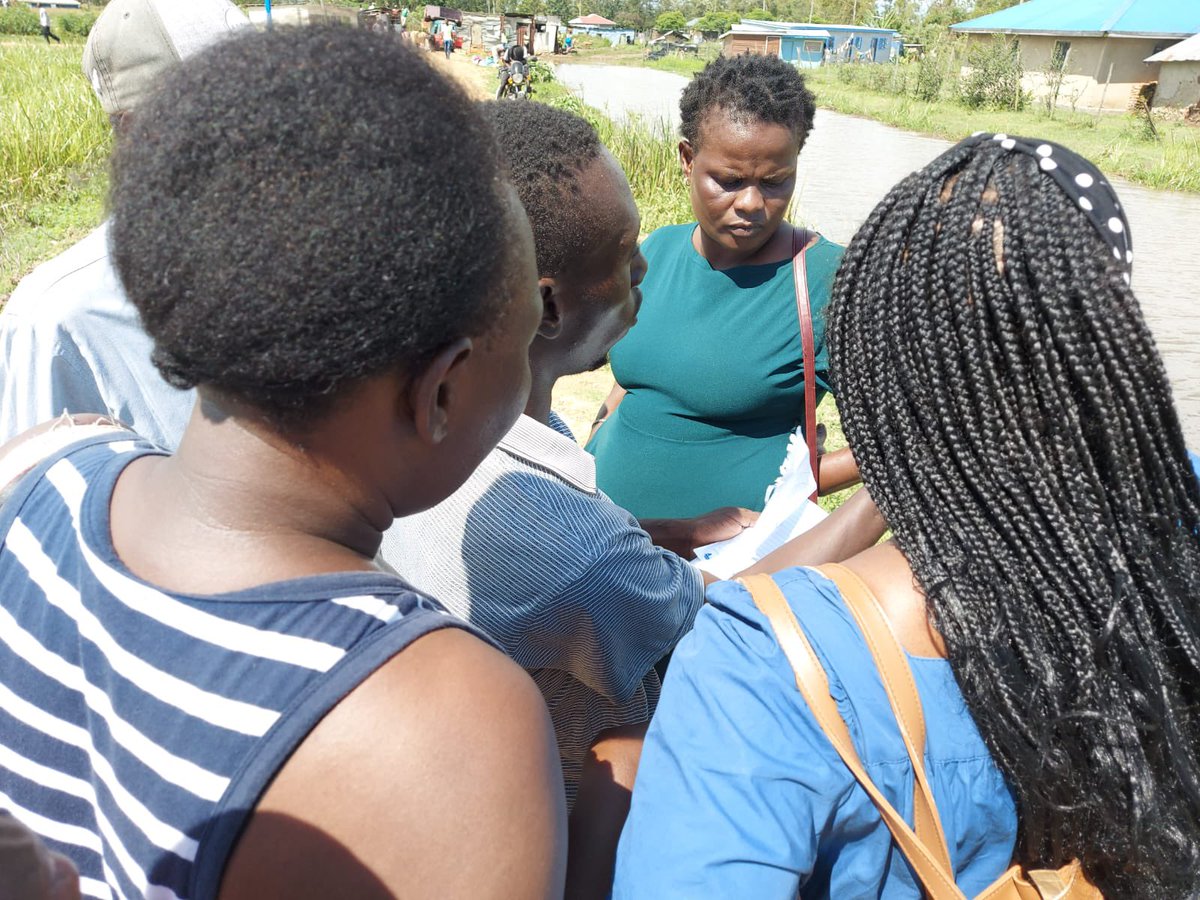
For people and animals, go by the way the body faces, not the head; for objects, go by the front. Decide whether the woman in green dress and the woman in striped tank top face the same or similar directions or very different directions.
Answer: very different directions

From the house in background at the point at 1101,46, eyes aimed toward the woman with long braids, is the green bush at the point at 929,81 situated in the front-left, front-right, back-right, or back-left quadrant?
front-right

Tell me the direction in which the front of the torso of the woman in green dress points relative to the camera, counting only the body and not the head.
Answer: toward the camera

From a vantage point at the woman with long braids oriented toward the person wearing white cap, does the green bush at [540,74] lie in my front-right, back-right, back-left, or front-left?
front-right

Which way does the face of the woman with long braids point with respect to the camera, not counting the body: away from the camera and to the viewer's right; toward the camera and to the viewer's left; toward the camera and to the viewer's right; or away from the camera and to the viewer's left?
away from the camera and to the viewer's left

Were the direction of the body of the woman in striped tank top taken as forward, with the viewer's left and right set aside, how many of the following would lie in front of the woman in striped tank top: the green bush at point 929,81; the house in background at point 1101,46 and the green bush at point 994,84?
3

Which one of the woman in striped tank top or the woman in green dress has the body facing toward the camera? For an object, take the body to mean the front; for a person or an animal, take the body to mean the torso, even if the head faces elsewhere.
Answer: the woman in green dress

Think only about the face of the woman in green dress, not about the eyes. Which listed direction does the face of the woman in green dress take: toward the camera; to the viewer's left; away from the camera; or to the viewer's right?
toward the camera

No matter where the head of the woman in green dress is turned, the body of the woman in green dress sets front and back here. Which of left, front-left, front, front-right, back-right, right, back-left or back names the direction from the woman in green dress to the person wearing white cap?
front-right

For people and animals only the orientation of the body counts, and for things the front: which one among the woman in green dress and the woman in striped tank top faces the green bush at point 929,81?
the woman in striped tank top

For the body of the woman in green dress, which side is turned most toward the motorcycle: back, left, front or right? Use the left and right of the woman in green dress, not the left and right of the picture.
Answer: back

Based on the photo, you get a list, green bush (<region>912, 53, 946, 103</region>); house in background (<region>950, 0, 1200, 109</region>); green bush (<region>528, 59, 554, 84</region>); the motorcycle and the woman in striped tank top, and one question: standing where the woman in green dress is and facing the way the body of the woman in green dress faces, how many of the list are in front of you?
1

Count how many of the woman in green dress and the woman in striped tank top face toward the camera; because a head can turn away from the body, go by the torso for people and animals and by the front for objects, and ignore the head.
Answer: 1

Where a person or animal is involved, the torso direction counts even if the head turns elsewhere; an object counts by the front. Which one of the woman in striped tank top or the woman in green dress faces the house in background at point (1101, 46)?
the woman in striped tank top

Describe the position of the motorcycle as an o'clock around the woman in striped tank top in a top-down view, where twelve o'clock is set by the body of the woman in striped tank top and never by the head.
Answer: The motorcycle is roughly at 11 o'clock from the woman in striped tank top.

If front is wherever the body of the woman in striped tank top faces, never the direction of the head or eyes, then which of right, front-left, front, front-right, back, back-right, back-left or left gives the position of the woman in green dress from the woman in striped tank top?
front

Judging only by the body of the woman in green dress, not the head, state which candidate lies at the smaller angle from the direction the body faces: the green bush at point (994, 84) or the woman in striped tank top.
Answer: the woman in striped tank top

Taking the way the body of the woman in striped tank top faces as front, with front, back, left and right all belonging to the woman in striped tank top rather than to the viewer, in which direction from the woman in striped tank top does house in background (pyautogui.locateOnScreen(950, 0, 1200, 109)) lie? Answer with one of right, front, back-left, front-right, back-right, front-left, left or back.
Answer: front

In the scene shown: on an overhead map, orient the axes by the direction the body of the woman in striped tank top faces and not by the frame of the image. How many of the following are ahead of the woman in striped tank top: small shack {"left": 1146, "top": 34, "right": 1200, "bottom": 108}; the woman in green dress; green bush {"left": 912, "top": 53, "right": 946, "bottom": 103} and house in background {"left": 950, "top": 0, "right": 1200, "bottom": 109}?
4

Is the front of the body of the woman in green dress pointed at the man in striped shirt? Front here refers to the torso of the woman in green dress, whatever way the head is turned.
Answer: yes

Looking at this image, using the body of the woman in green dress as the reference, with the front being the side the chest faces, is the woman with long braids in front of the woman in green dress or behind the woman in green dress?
in front

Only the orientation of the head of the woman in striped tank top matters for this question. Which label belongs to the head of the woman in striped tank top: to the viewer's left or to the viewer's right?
to the viewer's right
